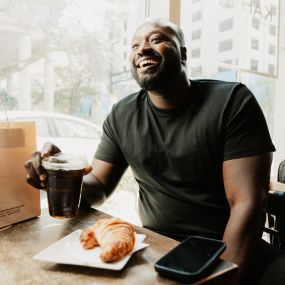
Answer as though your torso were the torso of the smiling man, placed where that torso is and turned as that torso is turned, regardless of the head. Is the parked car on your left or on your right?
on your right

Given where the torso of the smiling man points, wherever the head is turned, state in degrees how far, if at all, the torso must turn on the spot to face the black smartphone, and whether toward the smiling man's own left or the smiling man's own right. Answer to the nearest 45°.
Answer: approximately 45° to the smiling man's own left

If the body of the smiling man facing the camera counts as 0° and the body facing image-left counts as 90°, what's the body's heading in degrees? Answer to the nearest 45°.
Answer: approximately 45°
